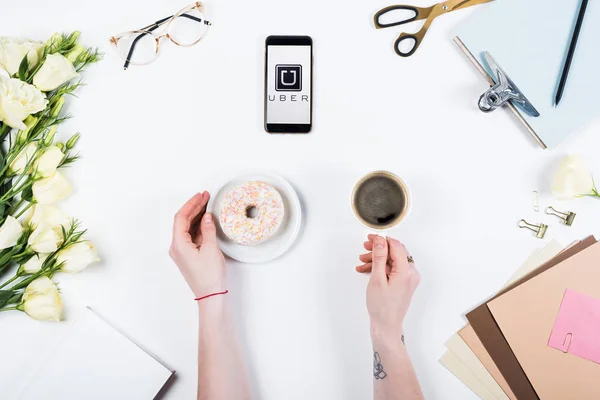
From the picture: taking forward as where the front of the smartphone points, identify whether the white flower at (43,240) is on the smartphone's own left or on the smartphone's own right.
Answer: on the smartphone's own right

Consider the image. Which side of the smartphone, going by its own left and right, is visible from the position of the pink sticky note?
left

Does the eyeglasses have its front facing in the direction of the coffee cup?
no

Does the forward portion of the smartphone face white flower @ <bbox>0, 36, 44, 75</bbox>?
no

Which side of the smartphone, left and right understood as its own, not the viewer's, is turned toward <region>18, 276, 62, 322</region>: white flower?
right

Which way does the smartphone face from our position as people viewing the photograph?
facing the viewer

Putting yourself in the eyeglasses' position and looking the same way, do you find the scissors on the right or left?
on its left
